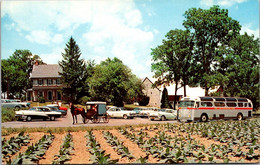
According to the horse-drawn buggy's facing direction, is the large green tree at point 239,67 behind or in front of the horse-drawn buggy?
behind

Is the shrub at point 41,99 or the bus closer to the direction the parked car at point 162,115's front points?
the shrub
